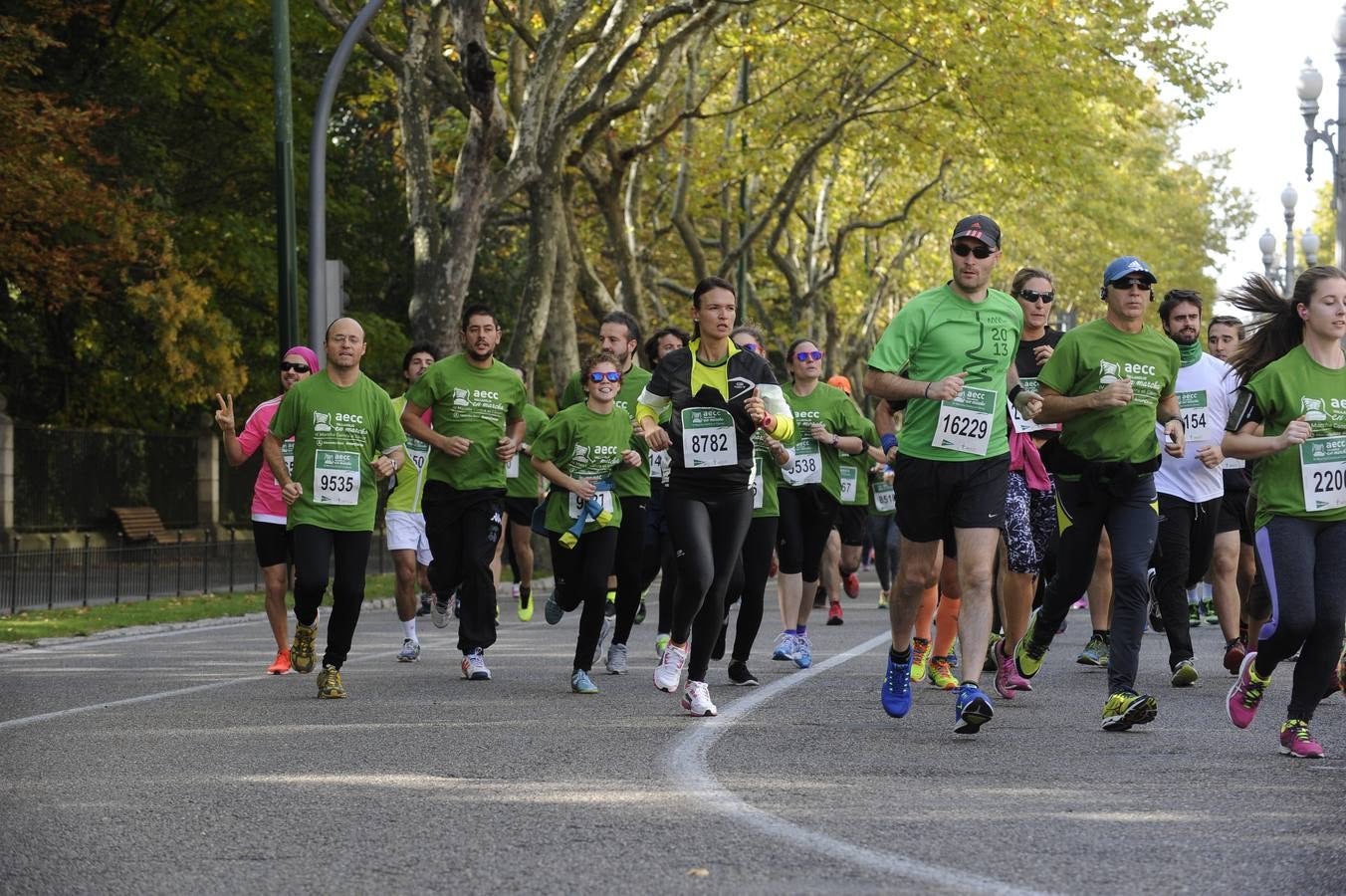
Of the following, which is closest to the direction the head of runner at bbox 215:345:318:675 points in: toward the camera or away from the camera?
toward the camera

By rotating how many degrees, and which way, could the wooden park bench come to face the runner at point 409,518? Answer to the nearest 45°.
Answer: approximately 45° to its right

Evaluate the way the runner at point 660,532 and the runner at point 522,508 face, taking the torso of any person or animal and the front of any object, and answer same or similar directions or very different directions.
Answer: same or similar directions

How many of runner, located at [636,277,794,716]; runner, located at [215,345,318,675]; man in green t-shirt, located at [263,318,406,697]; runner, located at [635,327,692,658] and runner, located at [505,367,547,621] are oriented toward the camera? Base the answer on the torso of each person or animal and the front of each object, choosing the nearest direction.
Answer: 5

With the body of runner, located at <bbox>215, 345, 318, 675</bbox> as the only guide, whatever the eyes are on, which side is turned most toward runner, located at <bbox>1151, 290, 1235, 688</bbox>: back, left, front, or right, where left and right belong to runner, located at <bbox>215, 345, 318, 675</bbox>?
left

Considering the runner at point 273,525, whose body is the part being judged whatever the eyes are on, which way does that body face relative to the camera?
toward the camera

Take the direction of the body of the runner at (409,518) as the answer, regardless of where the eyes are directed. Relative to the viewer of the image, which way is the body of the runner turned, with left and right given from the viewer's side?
facing the viewer

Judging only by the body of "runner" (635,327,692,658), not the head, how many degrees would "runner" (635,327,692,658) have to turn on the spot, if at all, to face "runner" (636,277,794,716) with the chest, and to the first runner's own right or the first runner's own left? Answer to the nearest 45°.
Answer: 0° — they already face them

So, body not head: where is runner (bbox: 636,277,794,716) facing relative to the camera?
toward the camera

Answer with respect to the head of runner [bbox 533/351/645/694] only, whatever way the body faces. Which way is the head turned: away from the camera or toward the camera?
toward the camera

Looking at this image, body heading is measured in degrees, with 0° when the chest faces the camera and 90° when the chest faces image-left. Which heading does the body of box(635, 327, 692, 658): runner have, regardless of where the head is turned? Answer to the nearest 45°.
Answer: approximately 0°
